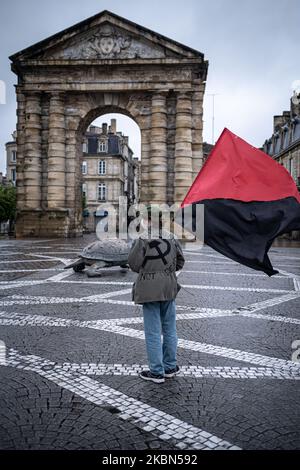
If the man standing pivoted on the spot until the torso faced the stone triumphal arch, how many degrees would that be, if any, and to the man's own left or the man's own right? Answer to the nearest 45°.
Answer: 0° — they already face it

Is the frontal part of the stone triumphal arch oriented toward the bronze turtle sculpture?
yes

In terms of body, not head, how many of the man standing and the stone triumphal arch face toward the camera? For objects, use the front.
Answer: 1

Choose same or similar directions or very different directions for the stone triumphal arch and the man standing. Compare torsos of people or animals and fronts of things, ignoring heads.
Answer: very different directions

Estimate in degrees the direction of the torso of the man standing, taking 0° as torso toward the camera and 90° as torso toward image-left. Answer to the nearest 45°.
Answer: approximately 180°

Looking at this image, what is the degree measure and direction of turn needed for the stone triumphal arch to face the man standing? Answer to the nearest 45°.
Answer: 0° — it already faces them

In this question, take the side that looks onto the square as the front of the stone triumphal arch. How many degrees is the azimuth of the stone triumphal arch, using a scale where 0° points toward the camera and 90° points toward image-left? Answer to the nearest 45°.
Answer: approximately 0°

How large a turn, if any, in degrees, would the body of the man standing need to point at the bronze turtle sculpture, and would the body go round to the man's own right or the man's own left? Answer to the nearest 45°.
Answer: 0° — they already face it

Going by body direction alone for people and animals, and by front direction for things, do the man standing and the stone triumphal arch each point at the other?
yes
